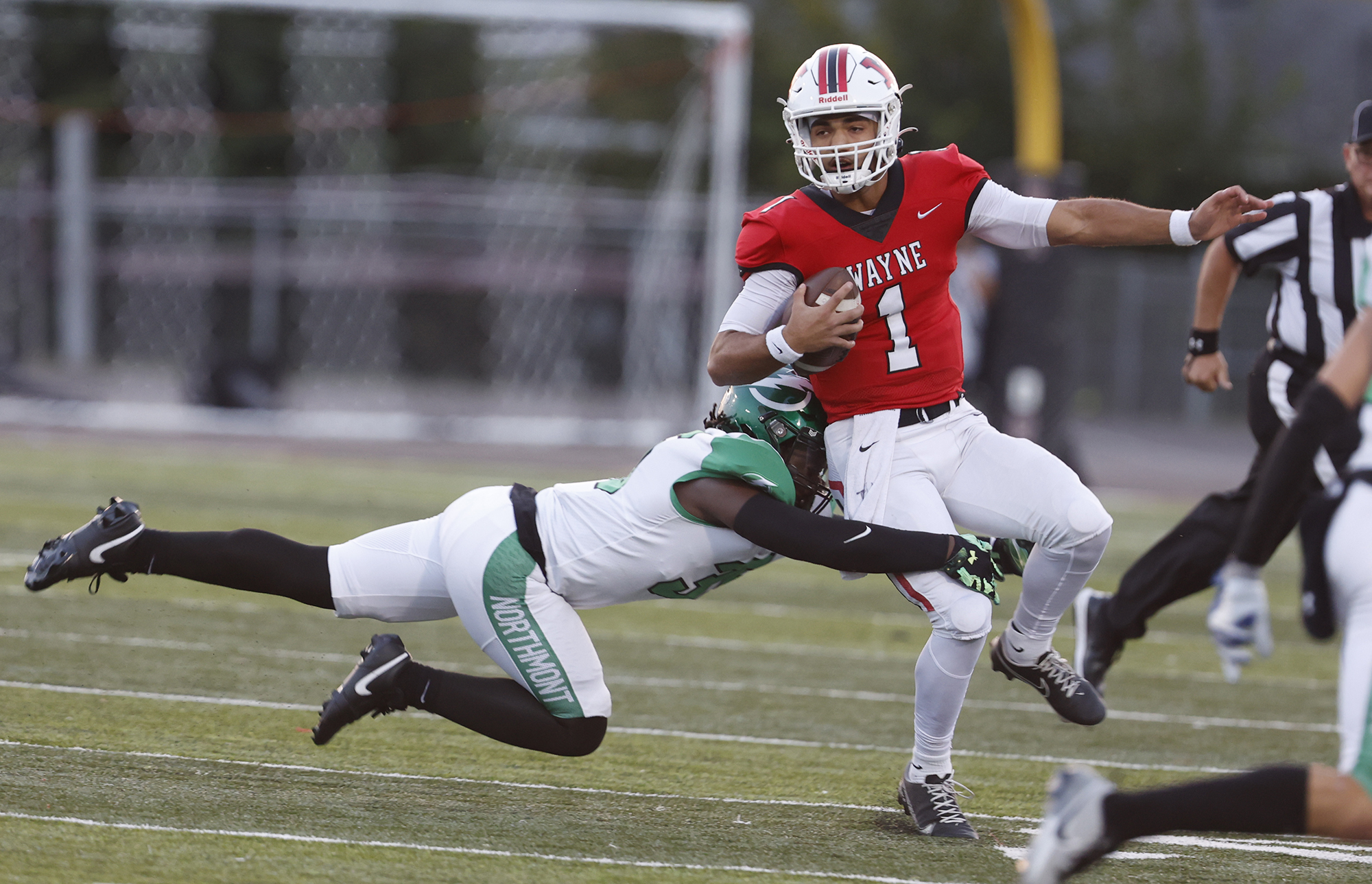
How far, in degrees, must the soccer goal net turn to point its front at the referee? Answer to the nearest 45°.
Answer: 0° — it already faces them

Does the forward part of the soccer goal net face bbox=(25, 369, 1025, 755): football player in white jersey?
yes

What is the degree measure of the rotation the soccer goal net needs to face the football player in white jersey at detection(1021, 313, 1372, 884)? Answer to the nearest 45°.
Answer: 0° — it already faces them

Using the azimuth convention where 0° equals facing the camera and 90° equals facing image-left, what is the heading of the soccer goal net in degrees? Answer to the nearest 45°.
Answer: approximately 0°
